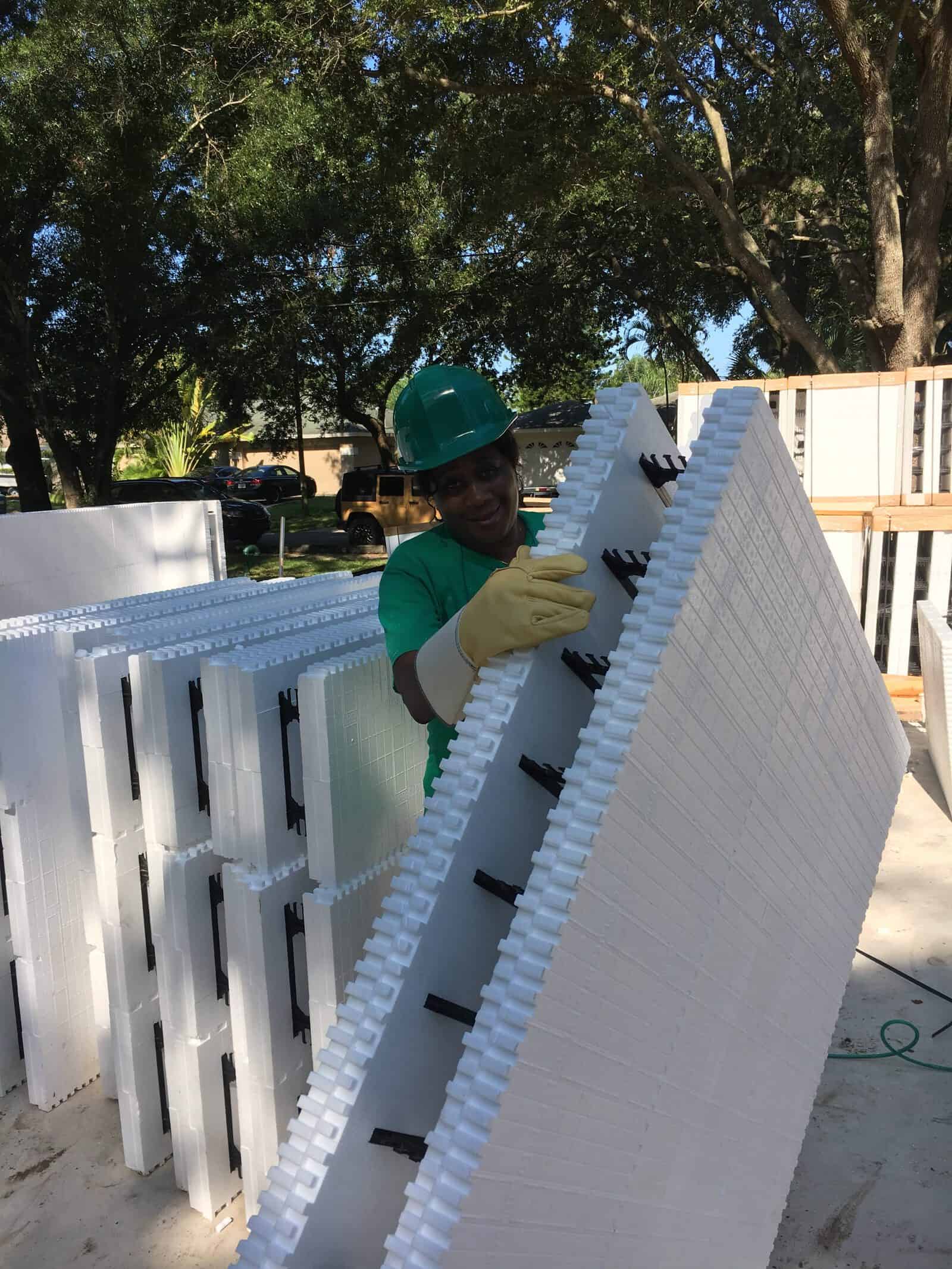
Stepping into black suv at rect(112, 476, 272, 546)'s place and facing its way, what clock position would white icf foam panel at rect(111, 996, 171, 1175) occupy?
The white icf foam panel is roughly at 3 o'clock from the black suv.

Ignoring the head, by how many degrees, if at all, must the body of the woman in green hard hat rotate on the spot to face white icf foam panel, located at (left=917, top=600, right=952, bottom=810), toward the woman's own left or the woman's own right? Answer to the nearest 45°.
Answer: approximately 90° to the woman's own left

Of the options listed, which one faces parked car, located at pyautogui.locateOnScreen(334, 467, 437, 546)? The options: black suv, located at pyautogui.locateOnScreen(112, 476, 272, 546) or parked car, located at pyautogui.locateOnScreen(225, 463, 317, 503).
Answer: the black suv

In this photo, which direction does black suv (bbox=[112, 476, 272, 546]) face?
to the viewer's right

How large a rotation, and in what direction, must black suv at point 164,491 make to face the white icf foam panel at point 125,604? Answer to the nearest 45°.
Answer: approximately 90° to its right

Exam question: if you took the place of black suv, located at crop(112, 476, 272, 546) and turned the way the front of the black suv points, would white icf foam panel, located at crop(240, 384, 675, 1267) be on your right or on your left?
on your right
